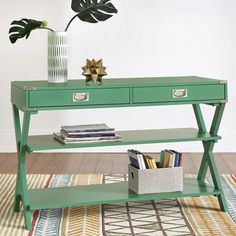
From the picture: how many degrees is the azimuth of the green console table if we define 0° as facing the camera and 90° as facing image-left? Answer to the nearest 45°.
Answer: approximately 0°
